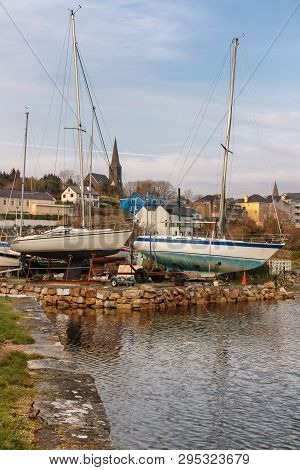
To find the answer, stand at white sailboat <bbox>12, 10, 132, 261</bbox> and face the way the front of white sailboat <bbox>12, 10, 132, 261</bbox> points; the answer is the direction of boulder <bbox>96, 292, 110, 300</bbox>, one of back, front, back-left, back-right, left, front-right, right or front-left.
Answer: right

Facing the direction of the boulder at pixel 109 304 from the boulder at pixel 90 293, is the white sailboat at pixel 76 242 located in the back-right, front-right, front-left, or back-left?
back-left

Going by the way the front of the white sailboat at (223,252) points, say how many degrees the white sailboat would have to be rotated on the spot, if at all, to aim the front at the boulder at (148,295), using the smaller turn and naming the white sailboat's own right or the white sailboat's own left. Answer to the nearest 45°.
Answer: approximately 90° to the white sailboat's own right

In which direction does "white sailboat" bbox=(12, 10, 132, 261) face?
to the viewer's right

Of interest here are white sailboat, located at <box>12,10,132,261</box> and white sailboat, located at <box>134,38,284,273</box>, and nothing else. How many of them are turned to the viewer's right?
2

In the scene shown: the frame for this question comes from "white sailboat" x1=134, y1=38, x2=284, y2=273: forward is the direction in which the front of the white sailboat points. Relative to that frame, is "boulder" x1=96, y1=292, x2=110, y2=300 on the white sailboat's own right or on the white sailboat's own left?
on the white sailboat's own right

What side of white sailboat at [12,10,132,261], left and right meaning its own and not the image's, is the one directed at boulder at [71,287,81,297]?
right

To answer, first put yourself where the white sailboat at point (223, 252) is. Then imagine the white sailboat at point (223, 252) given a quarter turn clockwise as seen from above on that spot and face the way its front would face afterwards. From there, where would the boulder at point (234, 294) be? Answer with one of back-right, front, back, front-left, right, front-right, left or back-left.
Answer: front

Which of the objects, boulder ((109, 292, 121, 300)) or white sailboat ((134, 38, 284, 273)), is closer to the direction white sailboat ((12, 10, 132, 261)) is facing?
the white sailboat

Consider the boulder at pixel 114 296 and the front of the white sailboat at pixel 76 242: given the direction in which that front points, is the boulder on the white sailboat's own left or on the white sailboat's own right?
on the white sailboat's own right

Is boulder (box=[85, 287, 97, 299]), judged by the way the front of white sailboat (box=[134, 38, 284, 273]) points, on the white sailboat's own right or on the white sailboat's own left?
on the white sailboat's own right

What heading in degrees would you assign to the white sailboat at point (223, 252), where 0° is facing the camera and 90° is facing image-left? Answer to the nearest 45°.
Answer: approximately 270°

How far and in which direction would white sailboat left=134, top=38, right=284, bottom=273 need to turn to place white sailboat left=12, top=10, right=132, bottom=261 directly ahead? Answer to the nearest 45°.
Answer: approximately 135° to its right
